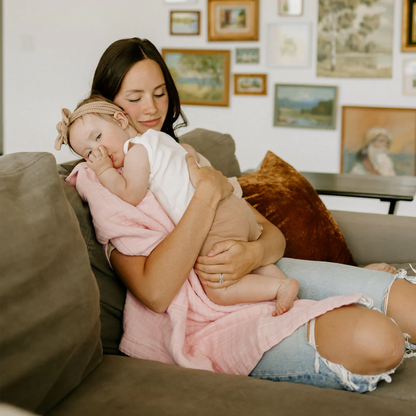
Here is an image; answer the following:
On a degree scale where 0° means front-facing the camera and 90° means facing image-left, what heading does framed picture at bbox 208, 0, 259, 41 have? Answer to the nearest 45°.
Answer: approximately 0°

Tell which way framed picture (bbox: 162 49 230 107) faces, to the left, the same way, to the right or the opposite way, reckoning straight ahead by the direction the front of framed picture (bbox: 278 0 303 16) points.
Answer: the same way

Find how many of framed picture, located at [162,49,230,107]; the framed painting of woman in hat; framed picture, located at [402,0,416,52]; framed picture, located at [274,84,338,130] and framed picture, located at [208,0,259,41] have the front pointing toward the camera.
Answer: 5

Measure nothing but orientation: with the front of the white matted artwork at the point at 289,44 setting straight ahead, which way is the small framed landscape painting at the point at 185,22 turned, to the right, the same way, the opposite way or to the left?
the same way

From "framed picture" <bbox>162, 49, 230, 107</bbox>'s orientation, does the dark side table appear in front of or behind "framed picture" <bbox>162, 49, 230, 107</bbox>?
in front

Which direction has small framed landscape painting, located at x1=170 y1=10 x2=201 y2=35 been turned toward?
toward the camera

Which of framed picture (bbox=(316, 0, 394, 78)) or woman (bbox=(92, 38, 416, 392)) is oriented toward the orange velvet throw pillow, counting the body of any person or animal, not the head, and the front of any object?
the framed picture

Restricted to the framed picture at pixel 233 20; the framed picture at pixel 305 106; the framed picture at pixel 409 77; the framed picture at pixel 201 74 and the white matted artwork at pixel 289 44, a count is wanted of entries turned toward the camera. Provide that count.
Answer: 5

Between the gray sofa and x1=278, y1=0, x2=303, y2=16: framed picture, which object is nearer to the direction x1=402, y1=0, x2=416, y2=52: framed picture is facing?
the gray sofa

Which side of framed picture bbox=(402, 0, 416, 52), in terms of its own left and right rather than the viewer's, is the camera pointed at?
front

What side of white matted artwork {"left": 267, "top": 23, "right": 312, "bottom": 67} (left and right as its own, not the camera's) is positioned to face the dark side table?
front
